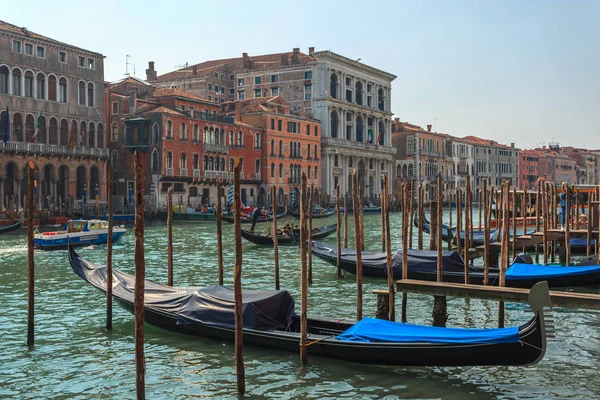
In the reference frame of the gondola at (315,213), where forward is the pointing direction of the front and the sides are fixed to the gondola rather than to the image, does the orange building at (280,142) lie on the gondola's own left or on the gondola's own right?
on the gondola's own left

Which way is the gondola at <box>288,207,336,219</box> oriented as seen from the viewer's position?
to the viewer's right

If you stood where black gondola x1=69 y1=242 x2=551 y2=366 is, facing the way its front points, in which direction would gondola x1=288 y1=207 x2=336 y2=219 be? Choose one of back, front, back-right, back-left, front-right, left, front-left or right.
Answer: back-left

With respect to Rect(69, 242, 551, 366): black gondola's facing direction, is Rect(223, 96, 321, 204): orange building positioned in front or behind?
behind

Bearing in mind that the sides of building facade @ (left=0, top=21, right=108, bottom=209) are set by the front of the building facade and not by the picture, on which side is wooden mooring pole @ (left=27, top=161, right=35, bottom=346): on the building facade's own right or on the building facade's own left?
on the building facade's own right
